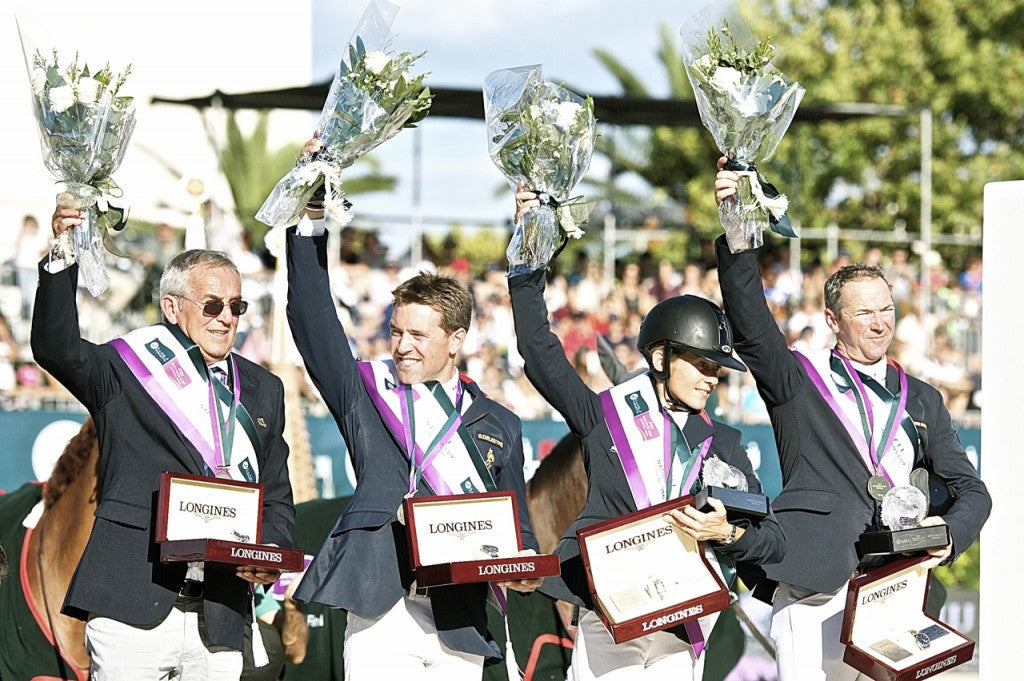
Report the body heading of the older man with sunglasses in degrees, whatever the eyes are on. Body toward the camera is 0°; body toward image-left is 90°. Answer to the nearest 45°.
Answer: approximately 315°

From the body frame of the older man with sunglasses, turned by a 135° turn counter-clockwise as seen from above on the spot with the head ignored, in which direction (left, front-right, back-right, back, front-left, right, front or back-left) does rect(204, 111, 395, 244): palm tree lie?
front

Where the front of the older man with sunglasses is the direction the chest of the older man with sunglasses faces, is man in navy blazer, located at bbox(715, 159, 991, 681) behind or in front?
in front

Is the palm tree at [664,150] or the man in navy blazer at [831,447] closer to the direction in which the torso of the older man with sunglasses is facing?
the man in navy blazer
